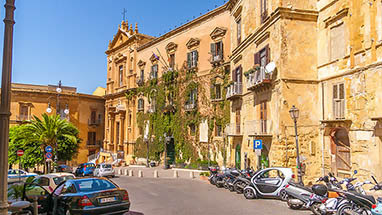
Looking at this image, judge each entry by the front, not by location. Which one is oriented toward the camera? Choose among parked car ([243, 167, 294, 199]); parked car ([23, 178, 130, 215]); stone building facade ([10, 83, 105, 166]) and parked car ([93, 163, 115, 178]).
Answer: the stone building facade

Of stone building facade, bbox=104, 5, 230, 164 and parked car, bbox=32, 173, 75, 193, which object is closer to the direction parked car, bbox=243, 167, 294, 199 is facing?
the parked car

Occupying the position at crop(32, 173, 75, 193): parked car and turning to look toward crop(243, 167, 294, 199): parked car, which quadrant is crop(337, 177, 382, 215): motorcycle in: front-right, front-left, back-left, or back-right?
front-right

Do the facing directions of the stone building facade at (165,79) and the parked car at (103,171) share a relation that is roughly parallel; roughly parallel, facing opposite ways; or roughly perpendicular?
roughly perpendicular

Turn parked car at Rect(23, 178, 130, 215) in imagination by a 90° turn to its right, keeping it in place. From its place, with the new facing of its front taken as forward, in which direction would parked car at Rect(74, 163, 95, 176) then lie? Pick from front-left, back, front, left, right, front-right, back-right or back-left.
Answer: front-left

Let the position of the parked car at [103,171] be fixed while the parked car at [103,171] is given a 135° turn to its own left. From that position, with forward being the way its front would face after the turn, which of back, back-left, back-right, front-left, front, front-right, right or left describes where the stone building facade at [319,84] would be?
front-left

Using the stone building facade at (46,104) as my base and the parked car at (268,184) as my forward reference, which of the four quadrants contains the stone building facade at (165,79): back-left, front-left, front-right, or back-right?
front-left

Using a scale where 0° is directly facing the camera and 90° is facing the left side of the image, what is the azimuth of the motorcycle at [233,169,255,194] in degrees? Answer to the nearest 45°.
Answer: approximately 45°

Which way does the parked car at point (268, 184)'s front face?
to the viewer's left

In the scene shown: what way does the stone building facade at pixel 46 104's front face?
toward the camera

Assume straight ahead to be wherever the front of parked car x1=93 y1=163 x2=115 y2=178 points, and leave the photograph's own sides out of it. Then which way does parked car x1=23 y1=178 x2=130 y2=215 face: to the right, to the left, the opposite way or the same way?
the same way

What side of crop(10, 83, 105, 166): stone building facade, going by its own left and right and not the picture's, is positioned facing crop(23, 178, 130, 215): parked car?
front

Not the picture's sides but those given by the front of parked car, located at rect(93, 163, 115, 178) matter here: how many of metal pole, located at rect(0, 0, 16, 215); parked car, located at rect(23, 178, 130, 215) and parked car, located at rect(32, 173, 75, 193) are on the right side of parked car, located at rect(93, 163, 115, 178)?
0

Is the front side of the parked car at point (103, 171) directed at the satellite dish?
no

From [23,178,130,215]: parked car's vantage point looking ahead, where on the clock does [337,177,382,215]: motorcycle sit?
The motorcycle is roughly at 5 o'clock from the parked car.
